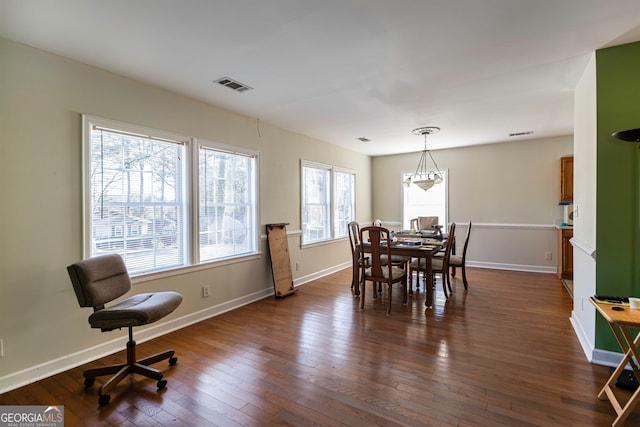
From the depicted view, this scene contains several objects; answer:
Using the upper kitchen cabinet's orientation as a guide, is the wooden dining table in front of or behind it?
in front

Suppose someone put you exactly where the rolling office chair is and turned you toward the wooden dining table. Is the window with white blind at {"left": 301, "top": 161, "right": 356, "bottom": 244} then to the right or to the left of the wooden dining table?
left

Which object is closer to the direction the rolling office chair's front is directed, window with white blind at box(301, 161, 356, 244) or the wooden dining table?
the wooden dining table

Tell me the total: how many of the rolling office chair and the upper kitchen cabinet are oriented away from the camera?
0

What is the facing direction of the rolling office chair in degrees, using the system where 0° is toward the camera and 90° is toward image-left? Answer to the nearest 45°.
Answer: approximately 315°

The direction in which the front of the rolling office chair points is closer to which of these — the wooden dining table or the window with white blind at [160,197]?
the wooden dining table

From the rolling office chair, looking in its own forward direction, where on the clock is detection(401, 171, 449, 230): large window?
The large window is roughly at 10 o'clock from the rolling office chair.

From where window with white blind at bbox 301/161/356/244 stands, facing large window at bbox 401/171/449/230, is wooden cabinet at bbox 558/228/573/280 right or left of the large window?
right

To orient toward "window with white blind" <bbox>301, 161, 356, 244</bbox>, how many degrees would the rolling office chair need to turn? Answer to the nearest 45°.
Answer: approximately 90° to its left

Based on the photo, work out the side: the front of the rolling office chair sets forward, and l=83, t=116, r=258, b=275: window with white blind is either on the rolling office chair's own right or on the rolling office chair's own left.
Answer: on the rolling office chair's own left

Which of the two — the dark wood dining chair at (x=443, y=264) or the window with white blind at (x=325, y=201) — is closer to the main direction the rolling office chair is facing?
the dark wood dining chair

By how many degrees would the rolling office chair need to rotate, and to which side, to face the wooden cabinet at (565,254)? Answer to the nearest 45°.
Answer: approximately 45° to its left

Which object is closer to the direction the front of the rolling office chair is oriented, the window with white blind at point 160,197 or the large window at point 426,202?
the large window

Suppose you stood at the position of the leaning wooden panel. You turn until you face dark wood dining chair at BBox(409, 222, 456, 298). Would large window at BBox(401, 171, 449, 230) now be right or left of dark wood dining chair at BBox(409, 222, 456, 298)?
left
